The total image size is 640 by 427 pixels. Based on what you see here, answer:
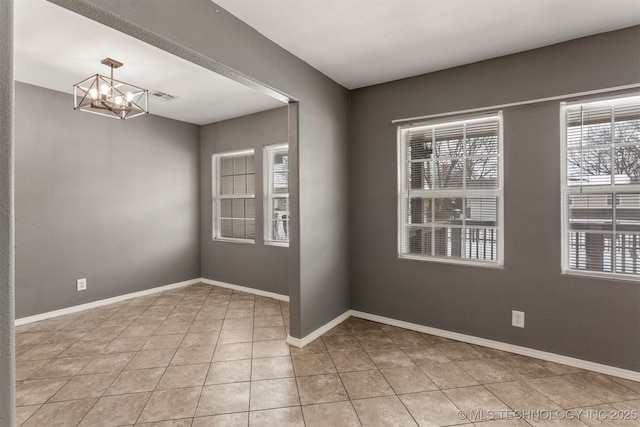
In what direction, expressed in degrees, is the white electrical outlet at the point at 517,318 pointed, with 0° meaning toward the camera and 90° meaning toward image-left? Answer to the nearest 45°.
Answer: approximately 0°

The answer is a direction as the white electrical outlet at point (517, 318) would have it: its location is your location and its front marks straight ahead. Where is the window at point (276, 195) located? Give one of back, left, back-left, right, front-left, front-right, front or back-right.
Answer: right
